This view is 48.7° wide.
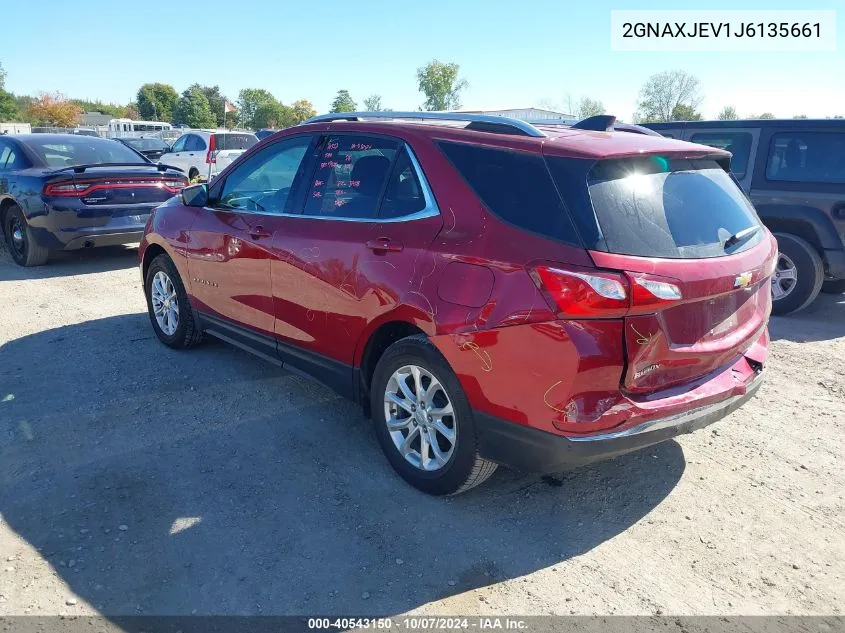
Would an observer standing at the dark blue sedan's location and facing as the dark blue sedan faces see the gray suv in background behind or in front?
behind

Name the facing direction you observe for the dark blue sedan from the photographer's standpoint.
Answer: facing away from the viewer and to the left of the viewer

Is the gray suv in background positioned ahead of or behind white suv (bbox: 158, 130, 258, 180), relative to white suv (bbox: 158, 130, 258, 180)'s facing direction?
behind

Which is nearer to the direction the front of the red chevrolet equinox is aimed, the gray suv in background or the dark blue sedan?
the dark blue sedan

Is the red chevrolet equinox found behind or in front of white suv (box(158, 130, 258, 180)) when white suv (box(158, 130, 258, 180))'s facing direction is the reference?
behind

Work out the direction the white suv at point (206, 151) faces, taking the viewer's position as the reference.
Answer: facing away from the viewer and to the left of the viewer

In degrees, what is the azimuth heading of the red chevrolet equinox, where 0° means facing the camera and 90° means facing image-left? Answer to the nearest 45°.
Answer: approximately 135°
